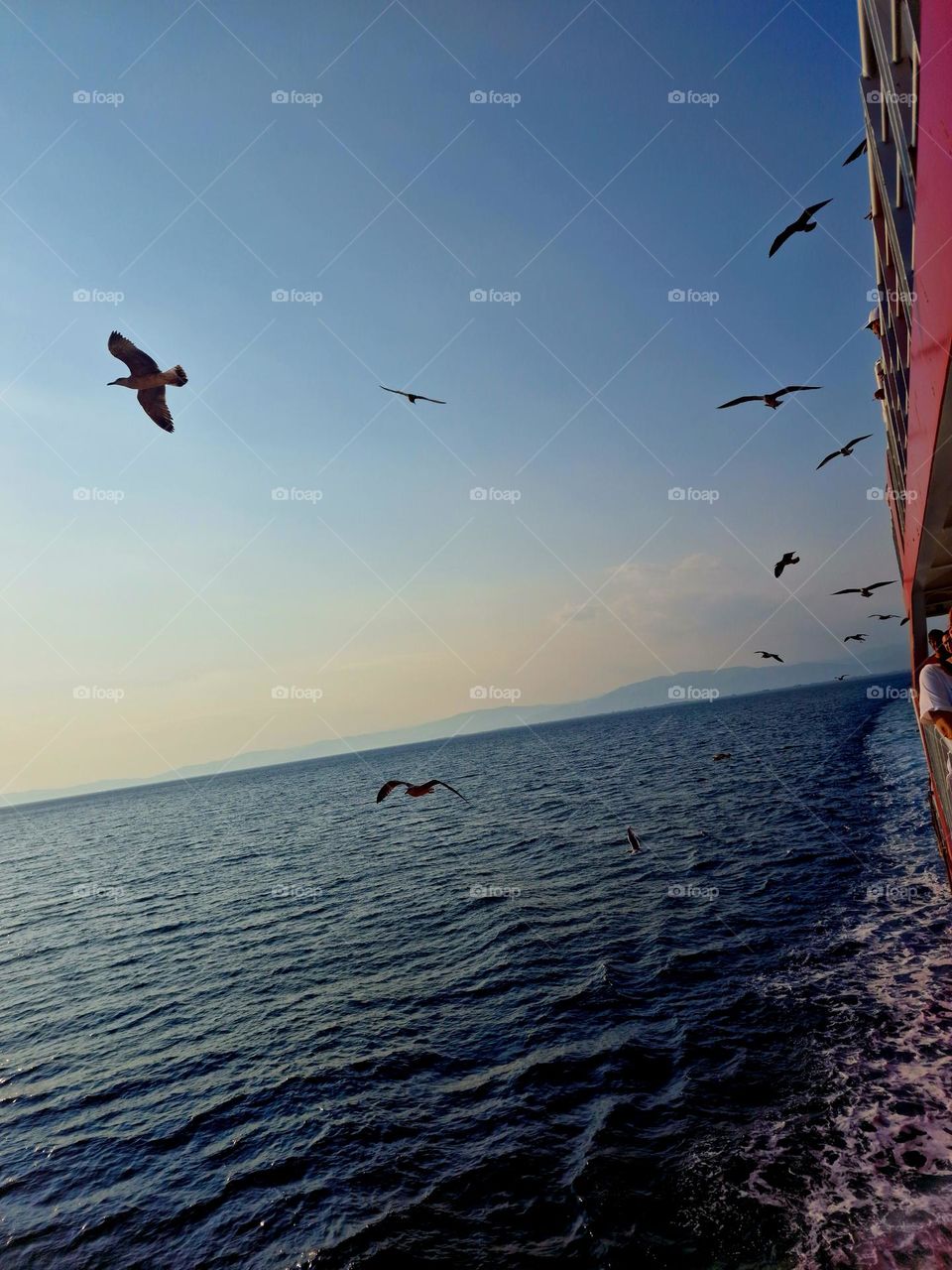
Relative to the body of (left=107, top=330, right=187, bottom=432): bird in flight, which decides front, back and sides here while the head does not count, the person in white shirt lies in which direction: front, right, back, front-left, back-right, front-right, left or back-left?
back-left

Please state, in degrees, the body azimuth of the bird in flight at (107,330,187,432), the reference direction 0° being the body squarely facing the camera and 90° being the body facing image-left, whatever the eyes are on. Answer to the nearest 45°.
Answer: approximately 90°
